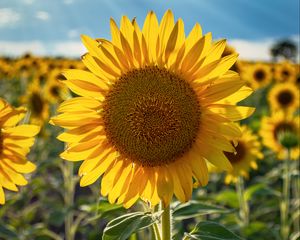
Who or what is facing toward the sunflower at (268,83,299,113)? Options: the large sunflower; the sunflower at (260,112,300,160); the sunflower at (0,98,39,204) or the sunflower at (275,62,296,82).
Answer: the sunflower at (275,62,296,82)

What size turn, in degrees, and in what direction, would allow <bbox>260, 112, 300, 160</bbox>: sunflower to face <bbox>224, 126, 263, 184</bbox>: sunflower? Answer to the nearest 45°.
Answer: approximately 45° to its right

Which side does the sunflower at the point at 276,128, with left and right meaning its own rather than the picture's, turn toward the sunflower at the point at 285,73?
back

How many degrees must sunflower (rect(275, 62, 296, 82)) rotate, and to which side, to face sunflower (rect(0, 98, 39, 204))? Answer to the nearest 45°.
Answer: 0° — it already faces it

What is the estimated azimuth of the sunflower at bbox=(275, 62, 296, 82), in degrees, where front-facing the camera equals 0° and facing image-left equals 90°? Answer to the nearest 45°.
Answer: approximately 0°

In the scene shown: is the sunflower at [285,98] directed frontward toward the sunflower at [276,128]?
yes

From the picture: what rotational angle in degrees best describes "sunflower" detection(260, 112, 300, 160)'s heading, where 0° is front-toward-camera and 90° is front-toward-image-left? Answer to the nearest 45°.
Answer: approximately 0°
